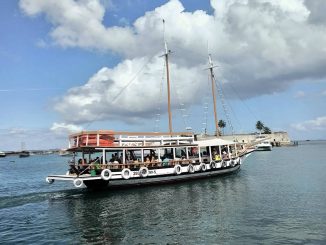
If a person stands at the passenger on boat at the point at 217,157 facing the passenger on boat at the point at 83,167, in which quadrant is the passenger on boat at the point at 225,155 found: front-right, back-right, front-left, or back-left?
back-right

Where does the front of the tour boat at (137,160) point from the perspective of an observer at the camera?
facing away from the viewer and to the right of the viewer
